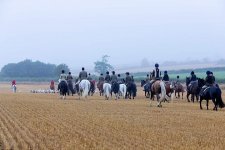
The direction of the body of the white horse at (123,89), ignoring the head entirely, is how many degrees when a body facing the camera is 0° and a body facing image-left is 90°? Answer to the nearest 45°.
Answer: approximately 180°

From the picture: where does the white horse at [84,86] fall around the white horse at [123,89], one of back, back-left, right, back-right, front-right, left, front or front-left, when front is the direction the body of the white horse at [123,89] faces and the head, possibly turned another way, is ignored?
back-left
